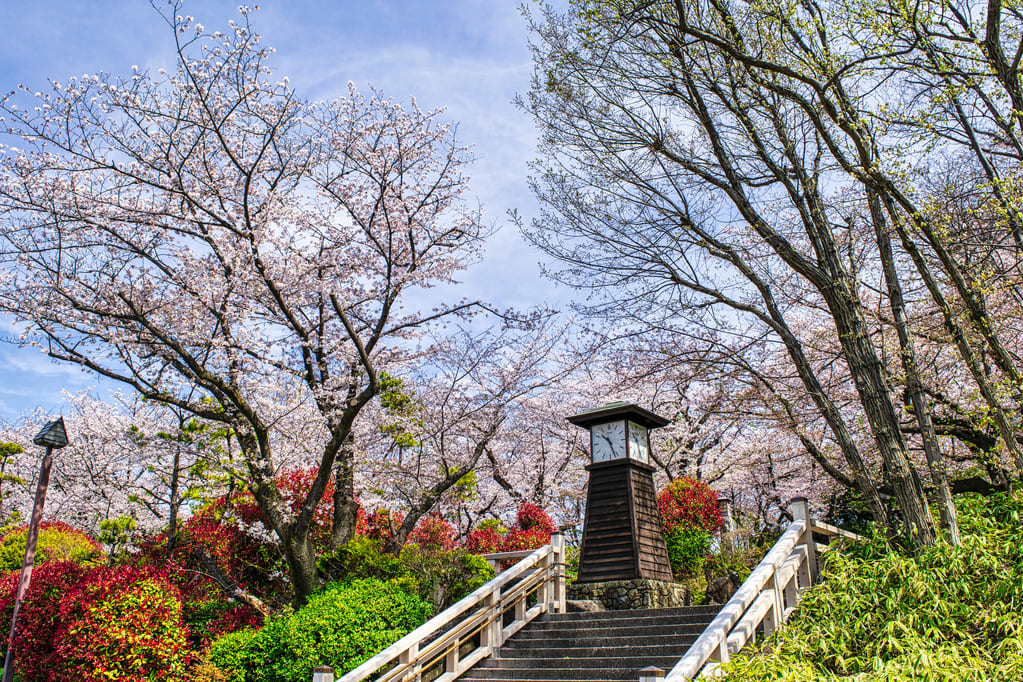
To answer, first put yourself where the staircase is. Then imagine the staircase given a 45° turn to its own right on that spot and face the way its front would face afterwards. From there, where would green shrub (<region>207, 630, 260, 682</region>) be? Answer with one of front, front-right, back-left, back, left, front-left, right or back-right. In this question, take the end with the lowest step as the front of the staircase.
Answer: front-right

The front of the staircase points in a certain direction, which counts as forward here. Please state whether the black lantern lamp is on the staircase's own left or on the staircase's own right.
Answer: on the staircase's own right

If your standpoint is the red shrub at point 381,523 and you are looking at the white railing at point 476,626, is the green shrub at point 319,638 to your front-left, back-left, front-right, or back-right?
front-right

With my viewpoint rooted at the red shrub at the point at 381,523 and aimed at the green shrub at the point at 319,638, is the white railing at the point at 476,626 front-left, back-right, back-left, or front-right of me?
front-left

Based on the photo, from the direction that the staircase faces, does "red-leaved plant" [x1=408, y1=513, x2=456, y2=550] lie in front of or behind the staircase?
behind

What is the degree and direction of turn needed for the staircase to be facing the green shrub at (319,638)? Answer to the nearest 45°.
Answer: approximately 90° to its right

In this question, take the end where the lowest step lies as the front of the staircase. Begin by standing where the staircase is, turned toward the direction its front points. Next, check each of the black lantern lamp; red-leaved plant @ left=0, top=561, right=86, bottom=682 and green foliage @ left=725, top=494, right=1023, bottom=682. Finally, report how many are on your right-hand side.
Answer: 2

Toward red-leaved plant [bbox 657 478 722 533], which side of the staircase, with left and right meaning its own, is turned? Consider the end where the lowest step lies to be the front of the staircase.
back

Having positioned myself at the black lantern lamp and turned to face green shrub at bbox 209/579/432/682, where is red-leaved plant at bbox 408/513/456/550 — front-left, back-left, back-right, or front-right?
front-left

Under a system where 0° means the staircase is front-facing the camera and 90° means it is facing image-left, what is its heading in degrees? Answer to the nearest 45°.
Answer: approximately 0°

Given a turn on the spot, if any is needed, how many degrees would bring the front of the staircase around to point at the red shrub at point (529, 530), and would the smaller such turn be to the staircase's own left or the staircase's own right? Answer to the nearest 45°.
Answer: approximately 180°

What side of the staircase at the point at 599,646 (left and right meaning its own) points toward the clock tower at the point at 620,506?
back

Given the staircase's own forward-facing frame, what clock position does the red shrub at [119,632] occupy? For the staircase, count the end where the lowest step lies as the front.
The red shrub is roughly at 3 o'clock from the staircase.

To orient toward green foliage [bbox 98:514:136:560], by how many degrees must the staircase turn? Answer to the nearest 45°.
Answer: approximately 135° to its right

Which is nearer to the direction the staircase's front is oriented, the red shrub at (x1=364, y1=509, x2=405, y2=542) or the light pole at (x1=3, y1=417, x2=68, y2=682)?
the light pole
